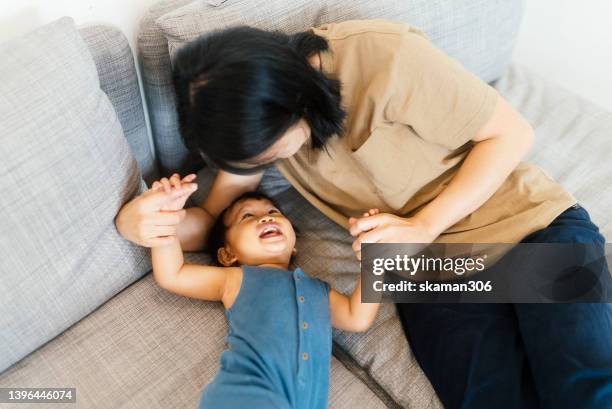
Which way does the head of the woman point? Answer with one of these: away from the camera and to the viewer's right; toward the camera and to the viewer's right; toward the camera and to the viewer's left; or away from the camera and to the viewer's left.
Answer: toward the camera and to the viewer's left

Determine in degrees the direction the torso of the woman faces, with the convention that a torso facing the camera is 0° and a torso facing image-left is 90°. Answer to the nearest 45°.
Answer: approximately 45°
